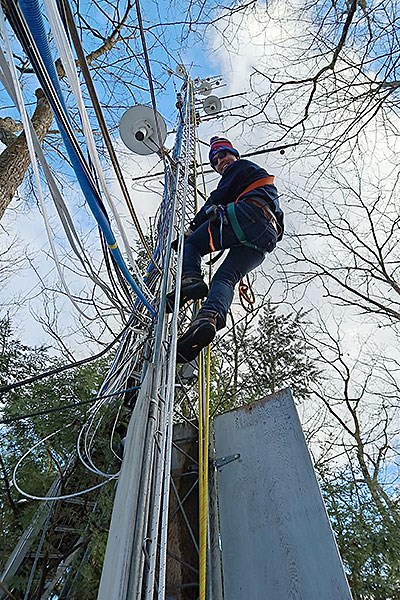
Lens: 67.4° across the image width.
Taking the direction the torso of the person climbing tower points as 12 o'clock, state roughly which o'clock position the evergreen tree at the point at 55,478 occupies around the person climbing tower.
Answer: The evergreen tree is roughly at 1 o'clock from the person climbing tower.

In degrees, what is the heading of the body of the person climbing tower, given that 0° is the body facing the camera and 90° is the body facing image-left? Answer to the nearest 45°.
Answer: approximately 90°

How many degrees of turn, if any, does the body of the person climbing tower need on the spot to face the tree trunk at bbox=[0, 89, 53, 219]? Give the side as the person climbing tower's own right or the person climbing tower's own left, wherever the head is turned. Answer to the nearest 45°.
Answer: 0° — they already face it
